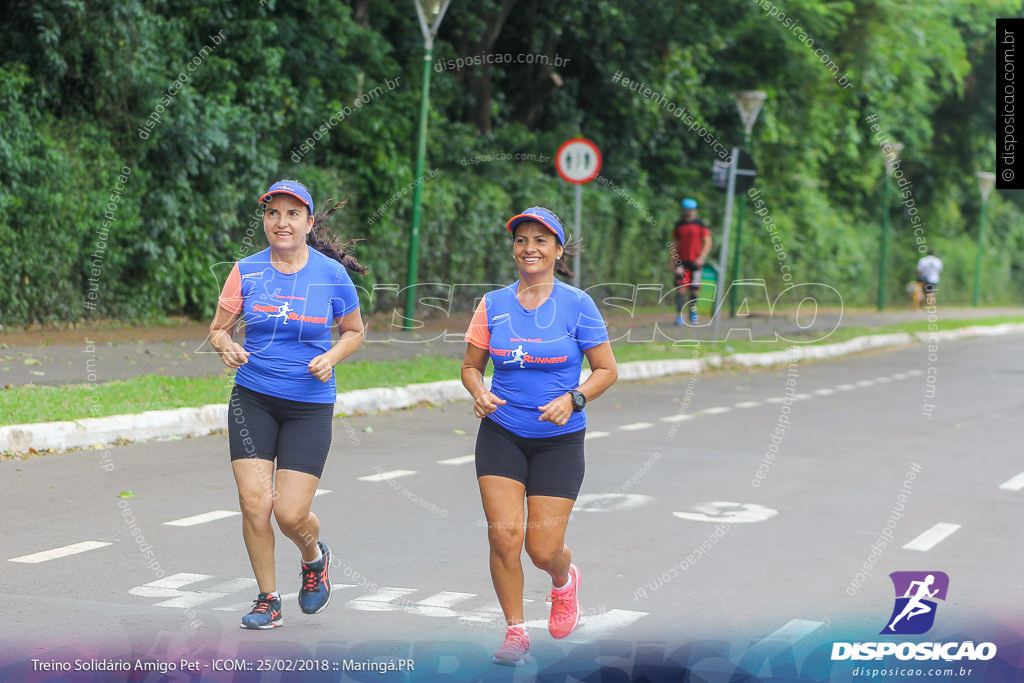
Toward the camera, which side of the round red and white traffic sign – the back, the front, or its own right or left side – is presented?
front

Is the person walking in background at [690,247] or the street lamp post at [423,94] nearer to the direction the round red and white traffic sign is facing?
the street lamp post

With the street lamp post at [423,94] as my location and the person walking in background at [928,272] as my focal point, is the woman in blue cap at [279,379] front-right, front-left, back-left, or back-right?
back-right

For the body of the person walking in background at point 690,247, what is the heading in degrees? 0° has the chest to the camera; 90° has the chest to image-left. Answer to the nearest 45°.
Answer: approximately 0°

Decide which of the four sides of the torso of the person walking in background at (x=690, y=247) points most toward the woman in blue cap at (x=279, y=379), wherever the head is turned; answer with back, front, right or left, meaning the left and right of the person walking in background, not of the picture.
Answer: front

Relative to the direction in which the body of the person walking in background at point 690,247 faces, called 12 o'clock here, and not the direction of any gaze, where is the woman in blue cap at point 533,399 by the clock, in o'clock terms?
The woman in blue cap is roughly at 12 o'clock from the person walking in background.

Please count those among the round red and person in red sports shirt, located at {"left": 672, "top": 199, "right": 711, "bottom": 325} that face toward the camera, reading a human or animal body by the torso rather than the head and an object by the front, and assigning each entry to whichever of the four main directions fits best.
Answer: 2

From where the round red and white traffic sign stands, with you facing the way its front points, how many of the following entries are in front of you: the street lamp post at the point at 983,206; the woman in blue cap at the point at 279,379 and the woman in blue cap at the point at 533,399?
2

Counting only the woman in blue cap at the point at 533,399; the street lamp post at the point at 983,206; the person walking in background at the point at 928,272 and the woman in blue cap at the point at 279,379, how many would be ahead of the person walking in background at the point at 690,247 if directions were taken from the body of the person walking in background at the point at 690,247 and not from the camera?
2

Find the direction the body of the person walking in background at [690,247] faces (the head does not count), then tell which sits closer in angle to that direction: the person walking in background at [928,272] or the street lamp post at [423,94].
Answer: the street lamp post

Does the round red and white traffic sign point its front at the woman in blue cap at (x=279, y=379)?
yes

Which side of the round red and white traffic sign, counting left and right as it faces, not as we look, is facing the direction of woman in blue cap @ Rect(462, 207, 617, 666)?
front

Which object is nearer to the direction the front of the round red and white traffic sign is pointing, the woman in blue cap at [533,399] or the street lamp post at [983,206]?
the woman in blue cap
